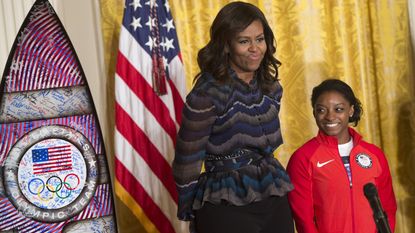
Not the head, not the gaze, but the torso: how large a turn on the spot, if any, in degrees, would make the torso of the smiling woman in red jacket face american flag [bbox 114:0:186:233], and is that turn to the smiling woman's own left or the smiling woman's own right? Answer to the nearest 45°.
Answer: approximately 90° to the smiling woman's own right

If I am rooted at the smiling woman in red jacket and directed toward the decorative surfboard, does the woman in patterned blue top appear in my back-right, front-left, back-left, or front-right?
front-left

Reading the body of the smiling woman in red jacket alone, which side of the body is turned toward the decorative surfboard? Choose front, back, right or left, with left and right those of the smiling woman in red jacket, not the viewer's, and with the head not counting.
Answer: right

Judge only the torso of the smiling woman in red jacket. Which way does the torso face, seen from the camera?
toward the camera

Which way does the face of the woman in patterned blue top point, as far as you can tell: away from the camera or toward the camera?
toward the camera

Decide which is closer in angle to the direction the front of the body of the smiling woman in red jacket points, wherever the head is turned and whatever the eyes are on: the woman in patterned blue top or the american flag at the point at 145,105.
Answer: the woman in patterned blue top

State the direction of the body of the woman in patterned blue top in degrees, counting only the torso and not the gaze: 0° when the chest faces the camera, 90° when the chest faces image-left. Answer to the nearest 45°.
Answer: approximately 315°

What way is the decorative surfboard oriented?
toward the camera

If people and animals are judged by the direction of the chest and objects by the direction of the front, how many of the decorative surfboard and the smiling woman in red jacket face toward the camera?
2

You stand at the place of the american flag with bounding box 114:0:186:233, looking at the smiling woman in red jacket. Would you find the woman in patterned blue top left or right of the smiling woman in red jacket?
right

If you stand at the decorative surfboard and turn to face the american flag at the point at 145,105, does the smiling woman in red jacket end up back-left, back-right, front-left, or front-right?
front-right
